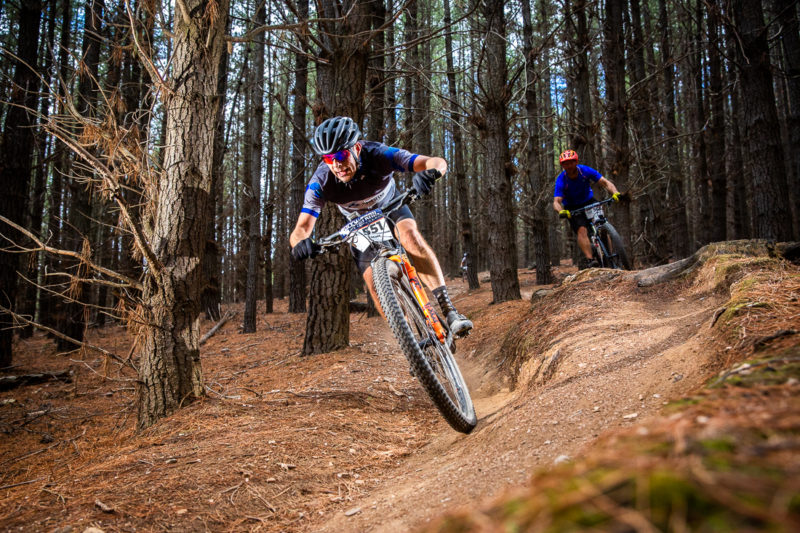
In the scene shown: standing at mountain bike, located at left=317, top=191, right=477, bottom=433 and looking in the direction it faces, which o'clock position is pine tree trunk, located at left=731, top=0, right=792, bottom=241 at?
The pine tree trunk is roughly at 8 o'clock from the mountain bike.

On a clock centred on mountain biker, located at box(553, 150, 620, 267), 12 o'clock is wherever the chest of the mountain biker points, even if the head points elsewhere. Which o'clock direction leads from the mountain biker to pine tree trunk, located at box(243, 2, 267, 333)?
The pine tree trunk is roughly at 3 o'clock from the mountain biker.

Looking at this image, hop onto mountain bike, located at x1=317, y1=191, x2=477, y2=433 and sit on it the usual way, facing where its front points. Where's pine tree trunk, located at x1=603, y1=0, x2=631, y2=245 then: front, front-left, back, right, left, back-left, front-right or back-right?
back-left

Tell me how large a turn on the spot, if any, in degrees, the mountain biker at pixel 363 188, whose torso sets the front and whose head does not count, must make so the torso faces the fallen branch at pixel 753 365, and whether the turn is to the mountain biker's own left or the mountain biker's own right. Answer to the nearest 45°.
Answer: approximately 45° to the mountain biker's own left

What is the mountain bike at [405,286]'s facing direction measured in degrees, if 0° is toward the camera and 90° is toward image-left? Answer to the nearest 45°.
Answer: approximately 0°

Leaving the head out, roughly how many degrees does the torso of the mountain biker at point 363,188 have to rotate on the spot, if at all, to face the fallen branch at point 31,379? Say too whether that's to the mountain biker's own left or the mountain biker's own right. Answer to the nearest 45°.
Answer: approximately 135° to the mountain biker's own right

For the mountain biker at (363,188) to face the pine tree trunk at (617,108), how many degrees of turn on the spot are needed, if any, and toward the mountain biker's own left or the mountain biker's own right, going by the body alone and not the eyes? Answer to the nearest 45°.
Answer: approximately 135° to the mountain biker's own left

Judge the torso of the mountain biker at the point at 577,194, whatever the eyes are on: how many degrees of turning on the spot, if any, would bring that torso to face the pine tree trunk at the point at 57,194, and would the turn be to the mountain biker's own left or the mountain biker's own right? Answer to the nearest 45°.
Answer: approximately 90° to the mountain biker's own right
